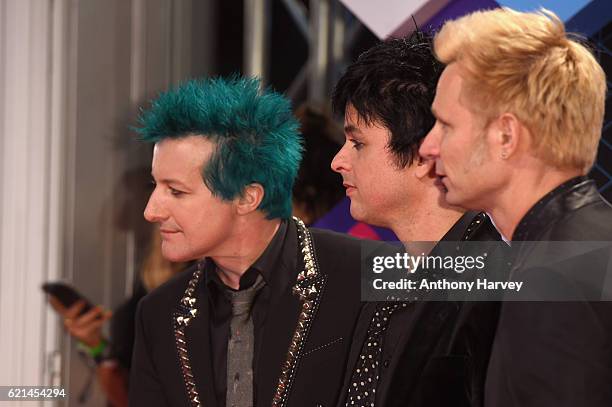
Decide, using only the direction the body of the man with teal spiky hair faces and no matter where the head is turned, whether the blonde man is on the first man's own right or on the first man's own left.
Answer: on the first man's own left

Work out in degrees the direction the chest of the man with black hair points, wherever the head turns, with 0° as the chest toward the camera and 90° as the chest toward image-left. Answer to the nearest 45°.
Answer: approximately 45°

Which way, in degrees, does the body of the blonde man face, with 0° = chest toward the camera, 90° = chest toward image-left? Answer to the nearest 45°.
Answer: approximately 90°

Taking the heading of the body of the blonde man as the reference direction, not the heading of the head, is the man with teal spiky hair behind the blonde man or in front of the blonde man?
in front

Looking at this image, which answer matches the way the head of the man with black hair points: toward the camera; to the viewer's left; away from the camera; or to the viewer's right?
to the viewer's left
